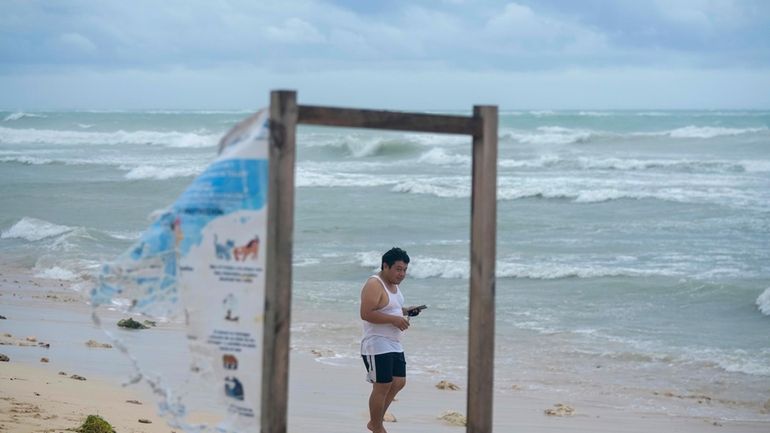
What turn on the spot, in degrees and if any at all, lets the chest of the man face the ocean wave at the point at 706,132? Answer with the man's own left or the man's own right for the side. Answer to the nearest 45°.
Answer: approximately 135° to the man's own left

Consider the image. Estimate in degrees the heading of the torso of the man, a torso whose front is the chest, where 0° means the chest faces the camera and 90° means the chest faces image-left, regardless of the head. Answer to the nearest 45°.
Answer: approximately 315°

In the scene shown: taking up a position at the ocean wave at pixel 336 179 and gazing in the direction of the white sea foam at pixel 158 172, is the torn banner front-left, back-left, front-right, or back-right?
back-left

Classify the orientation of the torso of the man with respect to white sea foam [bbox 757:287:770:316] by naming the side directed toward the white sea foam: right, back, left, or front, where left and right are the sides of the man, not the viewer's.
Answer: left

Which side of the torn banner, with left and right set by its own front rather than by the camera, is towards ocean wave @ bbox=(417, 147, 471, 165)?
back

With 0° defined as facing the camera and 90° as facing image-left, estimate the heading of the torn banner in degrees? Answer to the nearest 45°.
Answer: approximately 0°

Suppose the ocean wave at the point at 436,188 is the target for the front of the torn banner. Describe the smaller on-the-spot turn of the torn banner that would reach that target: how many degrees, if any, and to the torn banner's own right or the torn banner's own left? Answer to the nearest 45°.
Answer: approximately 180°
